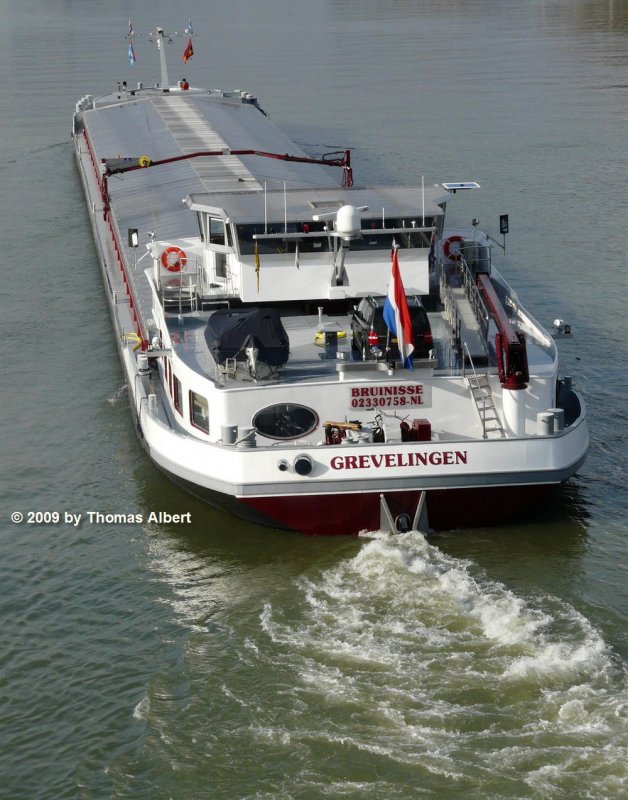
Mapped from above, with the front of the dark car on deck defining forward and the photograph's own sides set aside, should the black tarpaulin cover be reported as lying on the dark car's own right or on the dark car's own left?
on the dark car's own left

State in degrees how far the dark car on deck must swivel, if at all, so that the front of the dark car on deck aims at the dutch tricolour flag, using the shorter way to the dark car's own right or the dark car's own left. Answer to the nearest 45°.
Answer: approximately 135° to the dark car's own right

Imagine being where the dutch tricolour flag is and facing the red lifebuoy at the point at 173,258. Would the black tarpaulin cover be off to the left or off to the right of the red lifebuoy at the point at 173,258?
left

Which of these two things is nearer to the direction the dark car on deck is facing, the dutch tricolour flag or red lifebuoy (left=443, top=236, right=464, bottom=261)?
the red lifebuoy

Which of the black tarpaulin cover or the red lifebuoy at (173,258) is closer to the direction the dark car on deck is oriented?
the red lifebuoy

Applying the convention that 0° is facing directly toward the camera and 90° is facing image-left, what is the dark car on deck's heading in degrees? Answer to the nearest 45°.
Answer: approximately 180°

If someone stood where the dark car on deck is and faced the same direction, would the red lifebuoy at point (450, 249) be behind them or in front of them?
in front

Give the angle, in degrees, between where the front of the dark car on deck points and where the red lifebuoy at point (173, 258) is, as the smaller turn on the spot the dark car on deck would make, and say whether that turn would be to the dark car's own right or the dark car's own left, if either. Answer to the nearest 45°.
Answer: approximately 45° to the dark car's own left
